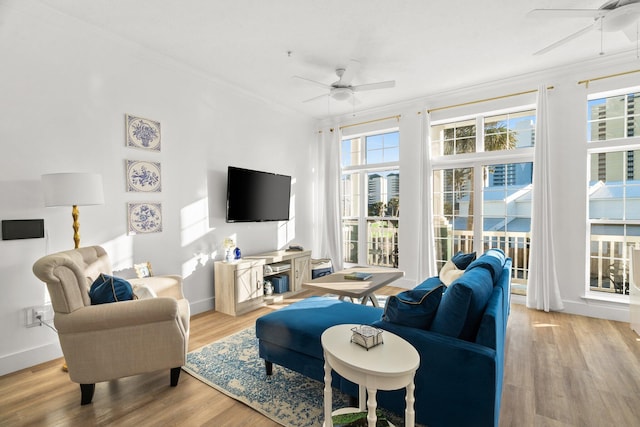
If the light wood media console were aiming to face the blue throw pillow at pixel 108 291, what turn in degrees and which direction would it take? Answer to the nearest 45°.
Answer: approximately 90° to its right

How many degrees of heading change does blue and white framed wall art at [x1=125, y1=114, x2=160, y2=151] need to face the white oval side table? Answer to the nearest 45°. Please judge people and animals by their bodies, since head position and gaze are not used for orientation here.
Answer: approximately 45° to its right

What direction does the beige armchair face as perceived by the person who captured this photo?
facing to the right of the viewer

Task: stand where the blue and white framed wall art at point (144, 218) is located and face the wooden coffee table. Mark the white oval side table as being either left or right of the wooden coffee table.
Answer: right

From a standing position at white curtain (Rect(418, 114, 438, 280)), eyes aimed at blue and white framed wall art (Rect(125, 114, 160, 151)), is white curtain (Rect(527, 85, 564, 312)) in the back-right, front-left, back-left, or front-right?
back-left

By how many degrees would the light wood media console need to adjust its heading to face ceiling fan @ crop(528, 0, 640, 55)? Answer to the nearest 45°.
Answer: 0° — it already faces it

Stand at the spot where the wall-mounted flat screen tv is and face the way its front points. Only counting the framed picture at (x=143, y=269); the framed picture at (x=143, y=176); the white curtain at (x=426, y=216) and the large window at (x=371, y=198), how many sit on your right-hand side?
2

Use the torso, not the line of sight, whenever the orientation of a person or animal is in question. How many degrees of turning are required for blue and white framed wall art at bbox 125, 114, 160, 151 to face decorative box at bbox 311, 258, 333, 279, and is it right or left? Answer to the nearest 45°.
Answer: approximately 45° to its left
